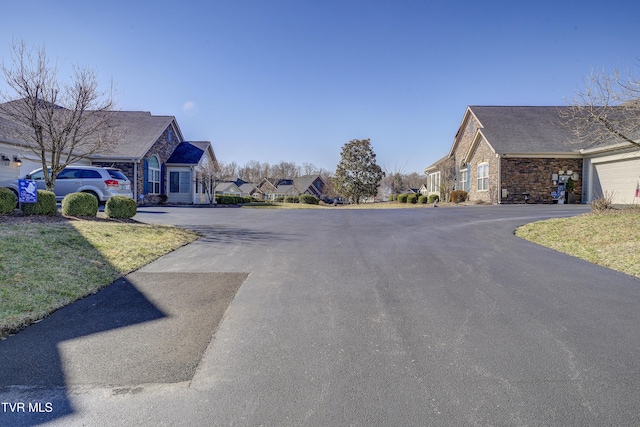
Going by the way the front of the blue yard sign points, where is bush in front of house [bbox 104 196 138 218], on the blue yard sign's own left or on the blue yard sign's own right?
on the blue yard sign's own left

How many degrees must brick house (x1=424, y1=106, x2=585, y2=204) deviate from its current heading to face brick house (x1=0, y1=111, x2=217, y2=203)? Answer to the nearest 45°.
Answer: approximately 45° to its right

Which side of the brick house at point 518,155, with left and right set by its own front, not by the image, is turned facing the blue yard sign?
front

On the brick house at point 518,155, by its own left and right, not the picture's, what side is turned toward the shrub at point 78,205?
front

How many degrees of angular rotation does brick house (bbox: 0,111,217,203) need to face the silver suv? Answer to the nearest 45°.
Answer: approximately 45° to its right

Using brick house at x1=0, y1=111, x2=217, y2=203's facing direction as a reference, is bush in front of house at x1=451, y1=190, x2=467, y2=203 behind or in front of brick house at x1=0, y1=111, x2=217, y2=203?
in front

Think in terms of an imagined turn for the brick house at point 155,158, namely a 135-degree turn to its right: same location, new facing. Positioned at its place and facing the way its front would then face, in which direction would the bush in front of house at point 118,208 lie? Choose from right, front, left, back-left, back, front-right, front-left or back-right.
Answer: left

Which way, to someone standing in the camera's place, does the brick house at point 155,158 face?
facing the viewer and to the right of the viewer

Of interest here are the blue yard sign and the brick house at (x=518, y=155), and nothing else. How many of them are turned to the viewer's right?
0

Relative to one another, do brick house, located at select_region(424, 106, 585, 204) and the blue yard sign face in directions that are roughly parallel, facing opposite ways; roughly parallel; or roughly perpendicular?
roughly perpendicular

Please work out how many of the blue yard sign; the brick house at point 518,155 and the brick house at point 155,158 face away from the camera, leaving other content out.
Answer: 0

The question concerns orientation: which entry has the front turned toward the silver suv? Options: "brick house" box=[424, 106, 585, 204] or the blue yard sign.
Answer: the brick house

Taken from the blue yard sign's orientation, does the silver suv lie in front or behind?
behind

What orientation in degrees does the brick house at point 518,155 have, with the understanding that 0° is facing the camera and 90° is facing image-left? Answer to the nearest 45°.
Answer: approximately 45°

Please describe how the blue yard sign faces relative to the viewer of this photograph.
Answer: facing the viewer
